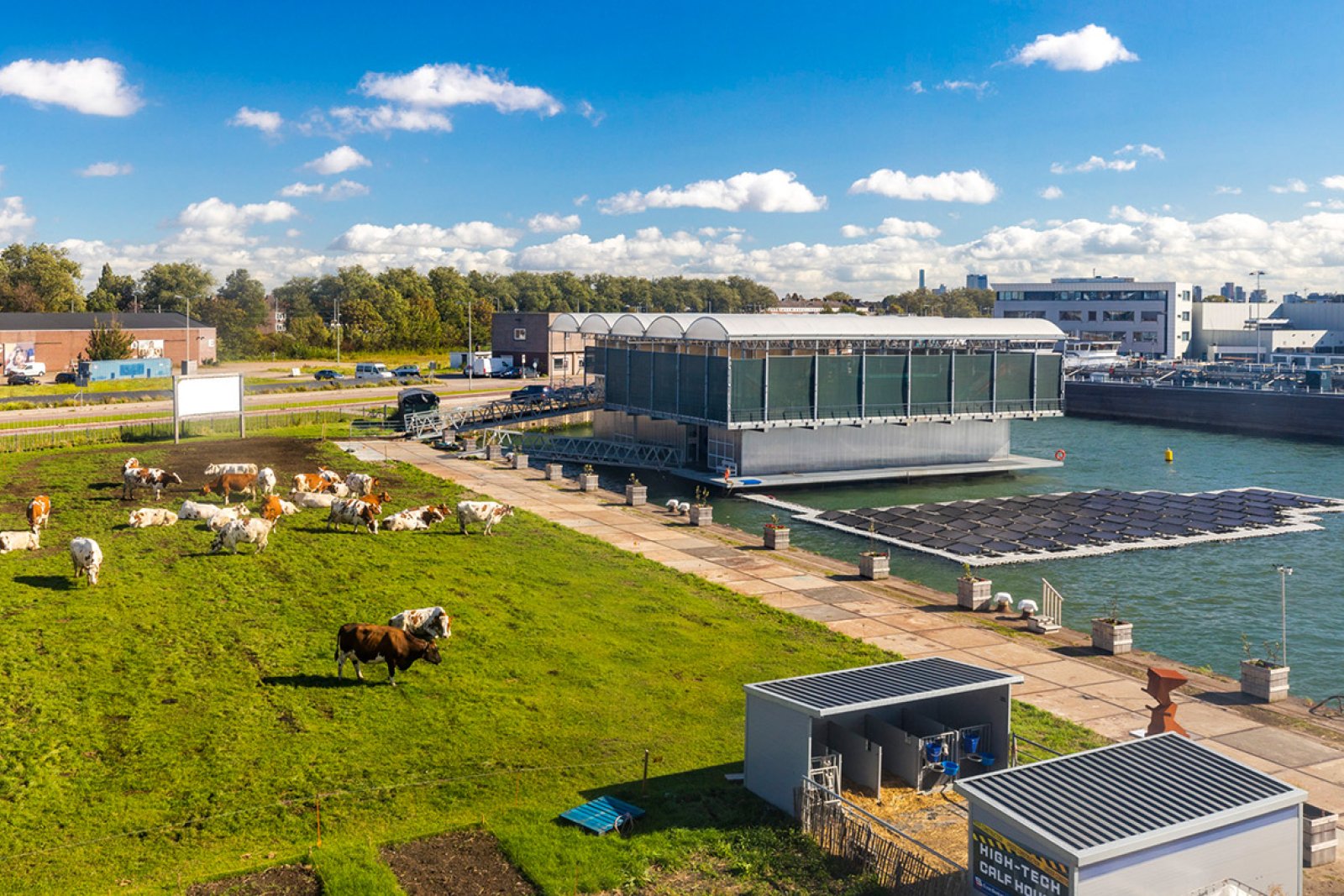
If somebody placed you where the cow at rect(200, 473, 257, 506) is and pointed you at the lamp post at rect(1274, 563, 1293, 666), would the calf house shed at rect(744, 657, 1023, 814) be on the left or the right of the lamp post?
right

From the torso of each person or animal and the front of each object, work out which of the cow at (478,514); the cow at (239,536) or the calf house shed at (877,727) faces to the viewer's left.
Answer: the cow at (239,536)

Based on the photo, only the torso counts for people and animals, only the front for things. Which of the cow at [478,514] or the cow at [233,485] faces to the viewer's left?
the cow at [233,485]

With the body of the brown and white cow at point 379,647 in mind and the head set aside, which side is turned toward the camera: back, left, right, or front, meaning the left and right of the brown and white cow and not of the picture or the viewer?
right

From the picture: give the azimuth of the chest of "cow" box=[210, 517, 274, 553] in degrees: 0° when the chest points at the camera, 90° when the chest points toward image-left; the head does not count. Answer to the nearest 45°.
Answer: approximately 90°

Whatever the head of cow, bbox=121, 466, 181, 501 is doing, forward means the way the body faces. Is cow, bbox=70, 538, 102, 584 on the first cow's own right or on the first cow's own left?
on the first cow's own right

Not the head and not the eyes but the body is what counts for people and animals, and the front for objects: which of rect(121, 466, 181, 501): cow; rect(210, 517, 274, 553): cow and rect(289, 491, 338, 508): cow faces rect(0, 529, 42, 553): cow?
rect(210, 517, 274, 553): cow

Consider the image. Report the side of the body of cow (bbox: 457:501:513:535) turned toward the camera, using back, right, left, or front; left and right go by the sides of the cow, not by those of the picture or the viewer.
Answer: right

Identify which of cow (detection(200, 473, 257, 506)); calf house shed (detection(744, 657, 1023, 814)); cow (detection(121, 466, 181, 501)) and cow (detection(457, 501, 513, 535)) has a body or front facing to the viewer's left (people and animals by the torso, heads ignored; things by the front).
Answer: cow (detection(200, 473, 257, 506))
